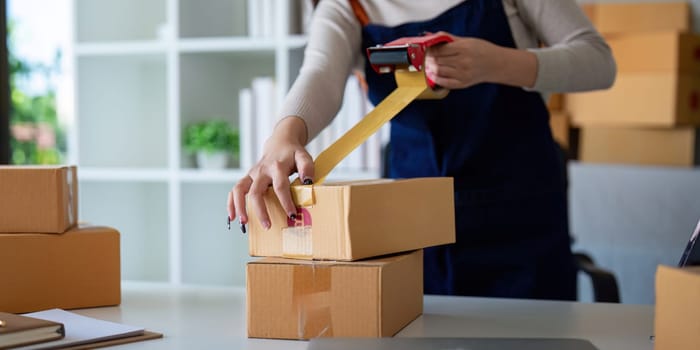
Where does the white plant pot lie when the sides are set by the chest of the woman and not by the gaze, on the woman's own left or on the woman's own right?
on the woman's own right

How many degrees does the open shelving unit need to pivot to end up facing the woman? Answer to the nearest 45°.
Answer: approximately 45° to its left

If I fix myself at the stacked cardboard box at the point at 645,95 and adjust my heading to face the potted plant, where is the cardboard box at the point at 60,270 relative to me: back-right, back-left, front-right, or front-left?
front-left

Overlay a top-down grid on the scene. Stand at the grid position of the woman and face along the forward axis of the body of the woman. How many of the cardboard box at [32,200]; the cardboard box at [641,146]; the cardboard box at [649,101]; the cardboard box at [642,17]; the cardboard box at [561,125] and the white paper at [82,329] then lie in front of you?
2

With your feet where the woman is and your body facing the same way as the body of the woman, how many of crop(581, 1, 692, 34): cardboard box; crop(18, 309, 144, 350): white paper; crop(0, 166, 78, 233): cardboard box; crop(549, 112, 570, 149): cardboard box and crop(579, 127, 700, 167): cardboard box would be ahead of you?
2

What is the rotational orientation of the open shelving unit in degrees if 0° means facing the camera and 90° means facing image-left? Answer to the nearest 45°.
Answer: approximately 0°

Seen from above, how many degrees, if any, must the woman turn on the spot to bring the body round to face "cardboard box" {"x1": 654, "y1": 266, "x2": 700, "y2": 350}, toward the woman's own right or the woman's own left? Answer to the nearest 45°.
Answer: approximately 45° to the woman's own left

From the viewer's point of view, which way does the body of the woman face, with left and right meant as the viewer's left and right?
facing the viewer and to the left of the viewer

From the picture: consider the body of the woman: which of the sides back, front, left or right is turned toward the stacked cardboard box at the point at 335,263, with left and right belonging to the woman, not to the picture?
front

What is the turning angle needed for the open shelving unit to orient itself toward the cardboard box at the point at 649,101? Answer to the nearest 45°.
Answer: approximately 45° to its left

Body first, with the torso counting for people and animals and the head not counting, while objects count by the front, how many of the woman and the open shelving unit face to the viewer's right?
0

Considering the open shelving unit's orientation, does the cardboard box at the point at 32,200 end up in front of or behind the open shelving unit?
in front

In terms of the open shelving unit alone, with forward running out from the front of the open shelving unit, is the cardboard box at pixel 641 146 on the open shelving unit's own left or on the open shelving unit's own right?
on the open shelving unit's own left
